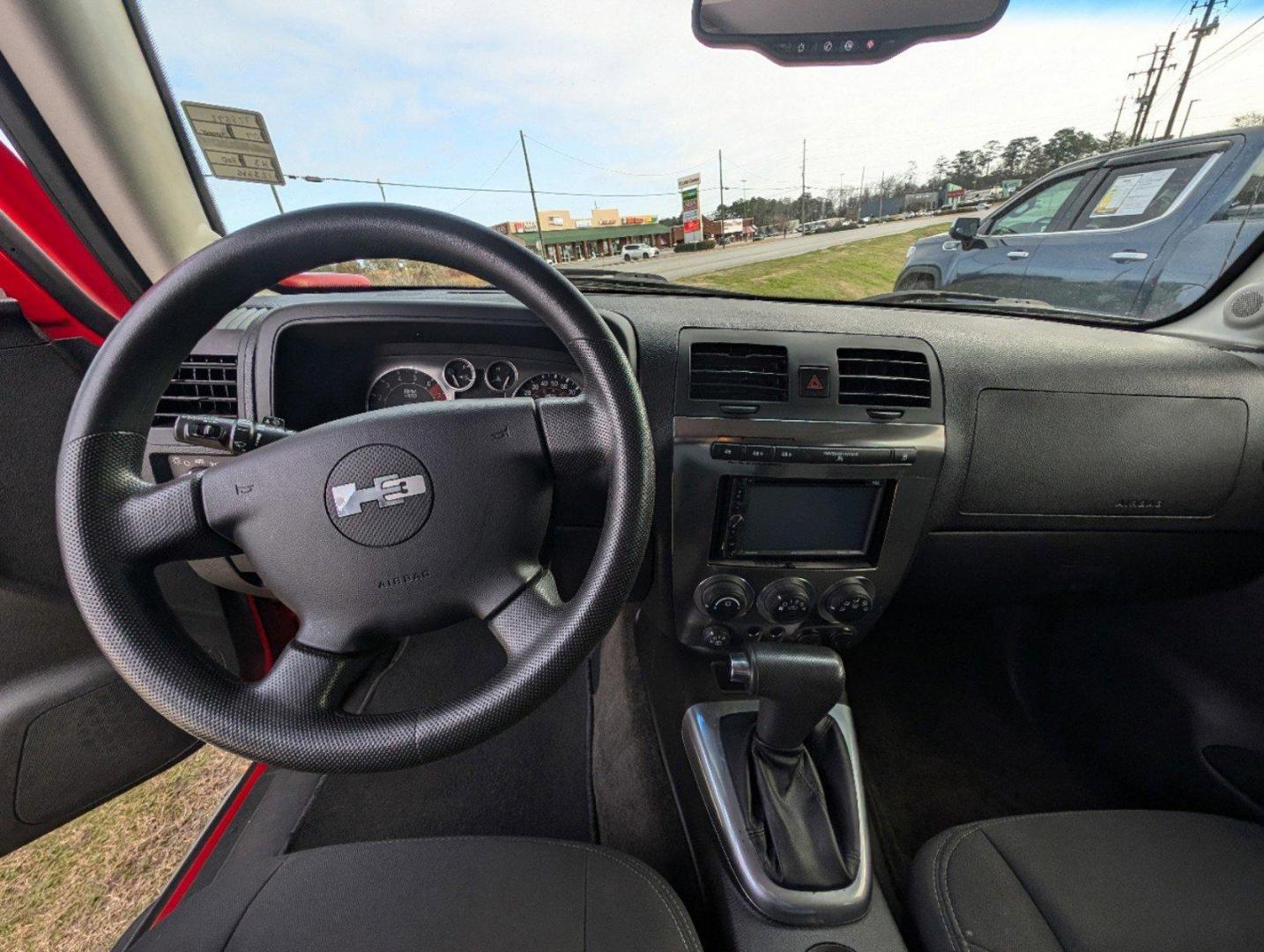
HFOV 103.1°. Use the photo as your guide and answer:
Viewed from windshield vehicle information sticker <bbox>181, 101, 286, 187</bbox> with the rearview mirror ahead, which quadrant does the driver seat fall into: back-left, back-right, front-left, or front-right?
front-right

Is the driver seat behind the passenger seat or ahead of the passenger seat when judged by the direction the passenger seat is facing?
behind

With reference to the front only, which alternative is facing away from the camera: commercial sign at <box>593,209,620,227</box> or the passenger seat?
the passenger seat

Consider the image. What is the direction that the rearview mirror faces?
toward the camera

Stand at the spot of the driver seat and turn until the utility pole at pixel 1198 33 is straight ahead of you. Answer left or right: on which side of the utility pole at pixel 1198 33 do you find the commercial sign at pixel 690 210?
left

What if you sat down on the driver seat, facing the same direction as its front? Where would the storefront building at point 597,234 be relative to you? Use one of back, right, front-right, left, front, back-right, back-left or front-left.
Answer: front-right

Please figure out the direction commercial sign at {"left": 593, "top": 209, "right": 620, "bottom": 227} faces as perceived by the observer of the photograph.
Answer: facing the viewer

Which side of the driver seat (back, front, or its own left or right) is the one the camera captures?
back
